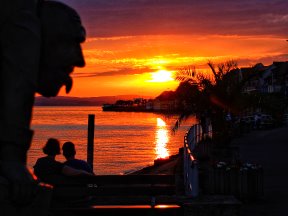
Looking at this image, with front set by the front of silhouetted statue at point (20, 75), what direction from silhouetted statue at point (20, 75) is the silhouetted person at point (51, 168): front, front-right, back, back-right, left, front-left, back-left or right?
left

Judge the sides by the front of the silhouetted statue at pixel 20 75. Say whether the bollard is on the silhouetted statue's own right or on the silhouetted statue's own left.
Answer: on the silhouetted statue's own left

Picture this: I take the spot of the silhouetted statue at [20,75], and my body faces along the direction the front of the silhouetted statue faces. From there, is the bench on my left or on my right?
on my left

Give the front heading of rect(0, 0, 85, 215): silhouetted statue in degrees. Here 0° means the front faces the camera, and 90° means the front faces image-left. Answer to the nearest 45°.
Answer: approximately 270°

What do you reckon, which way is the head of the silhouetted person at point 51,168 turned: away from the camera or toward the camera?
away from the camera

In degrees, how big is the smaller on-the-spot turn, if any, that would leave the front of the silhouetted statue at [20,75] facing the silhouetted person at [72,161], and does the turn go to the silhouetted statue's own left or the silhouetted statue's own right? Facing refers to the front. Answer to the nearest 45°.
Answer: approximately 90° to the silhouetted statue's own left
